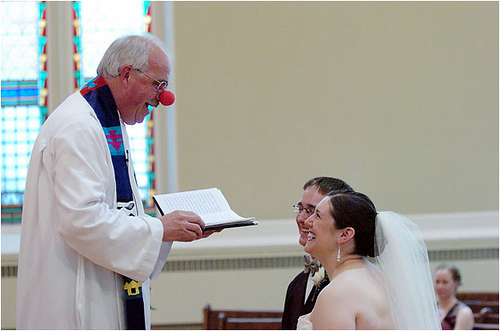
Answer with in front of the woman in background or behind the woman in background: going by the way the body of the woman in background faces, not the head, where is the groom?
in front

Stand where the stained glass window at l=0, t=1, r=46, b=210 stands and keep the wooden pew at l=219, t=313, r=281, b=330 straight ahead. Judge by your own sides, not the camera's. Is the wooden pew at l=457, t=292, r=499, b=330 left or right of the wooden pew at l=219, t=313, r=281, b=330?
left

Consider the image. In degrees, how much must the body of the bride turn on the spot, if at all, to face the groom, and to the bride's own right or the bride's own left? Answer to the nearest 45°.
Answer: approximately 45° to the bride's own right

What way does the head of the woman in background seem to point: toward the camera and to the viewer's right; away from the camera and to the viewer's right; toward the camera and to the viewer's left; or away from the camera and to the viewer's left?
toward the camera and to the viewer's left

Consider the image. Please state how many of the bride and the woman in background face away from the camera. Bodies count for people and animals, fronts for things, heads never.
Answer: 0

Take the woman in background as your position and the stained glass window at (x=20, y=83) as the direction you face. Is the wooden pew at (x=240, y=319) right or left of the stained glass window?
left

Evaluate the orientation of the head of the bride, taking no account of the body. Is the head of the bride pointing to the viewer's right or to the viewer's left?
to the viewer's left

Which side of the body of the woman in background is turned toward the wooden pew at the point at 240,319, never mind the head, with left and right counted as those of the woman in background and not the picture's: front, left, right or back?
front

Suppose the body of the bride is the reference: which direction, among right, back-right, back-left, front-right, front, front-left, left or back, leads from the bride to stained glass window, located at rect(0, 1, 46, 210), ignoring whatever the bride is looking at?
front-right

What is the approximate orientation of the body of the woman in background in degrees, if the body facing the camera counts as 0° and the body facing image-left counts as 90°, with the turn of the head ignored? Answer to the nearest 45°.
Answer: approximately 45°

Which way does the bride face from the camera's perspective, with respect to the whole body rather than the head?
to the viewer's left
